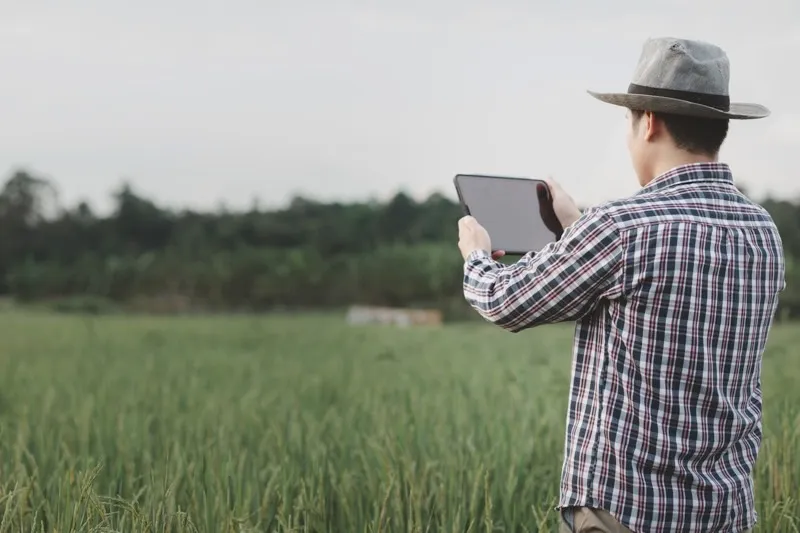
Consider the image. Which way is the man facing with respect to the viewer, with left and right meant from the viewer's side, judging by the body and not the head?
facing away from the viewer and to the left of the viewer

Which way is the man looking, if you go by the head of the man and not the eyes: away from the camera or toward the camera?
away from the camera
